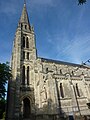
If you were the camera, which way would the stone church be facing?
facing the viewer and to the left of the viewer
